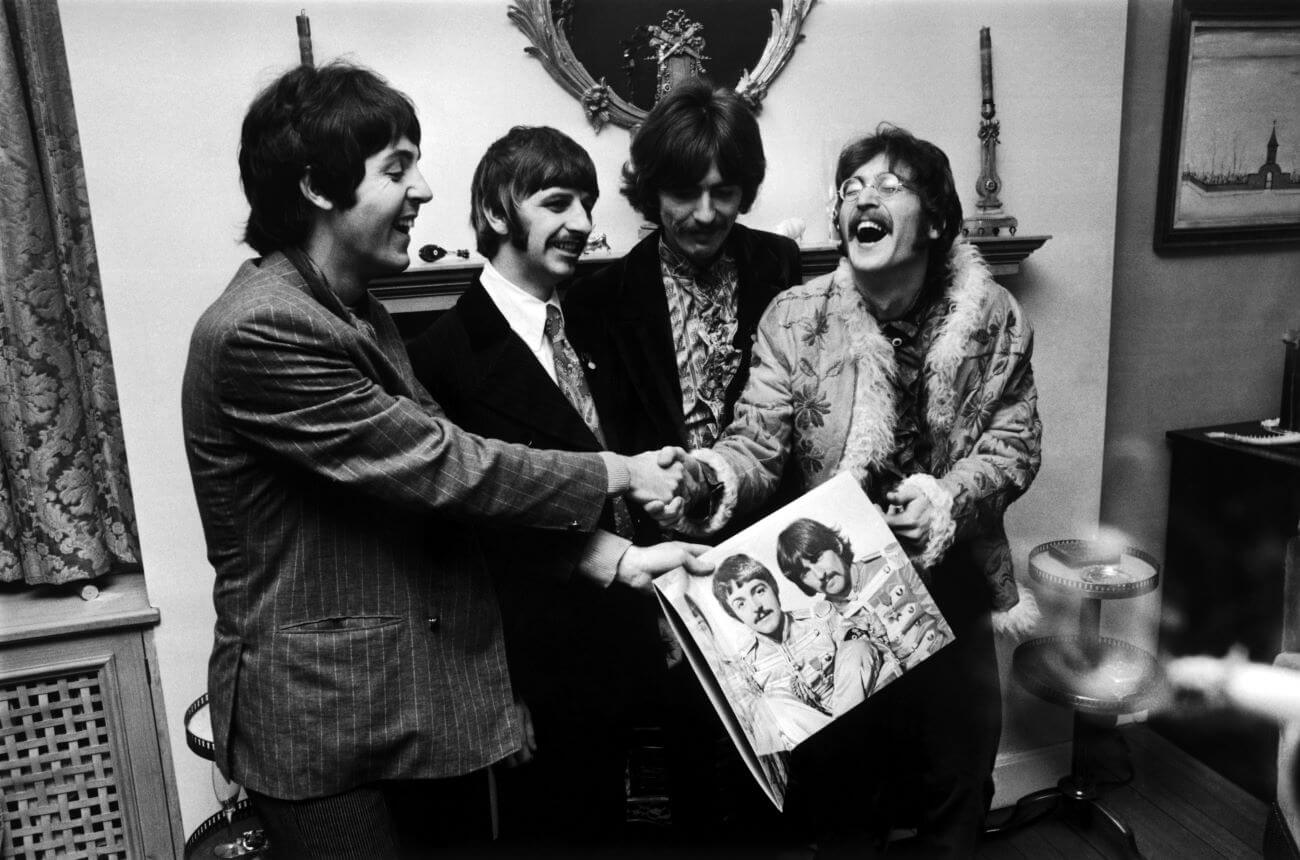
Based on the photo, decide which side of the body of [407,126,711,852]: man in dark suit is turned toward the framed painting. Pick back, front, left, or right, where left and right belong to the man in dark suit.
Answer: left

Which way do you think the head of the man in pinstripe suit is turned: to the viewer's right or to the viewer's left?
to the viewer's right

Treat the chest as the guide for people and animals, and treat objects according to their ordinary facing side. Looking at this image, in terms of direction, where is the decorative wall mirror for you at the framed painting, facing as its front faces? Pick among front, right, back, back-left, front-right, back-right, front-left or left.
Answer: front-right

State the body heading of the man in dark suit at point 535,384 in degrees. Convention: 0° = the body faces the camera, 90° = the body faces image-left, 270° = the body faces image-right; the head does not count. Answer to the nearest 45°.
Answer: approximately 315°

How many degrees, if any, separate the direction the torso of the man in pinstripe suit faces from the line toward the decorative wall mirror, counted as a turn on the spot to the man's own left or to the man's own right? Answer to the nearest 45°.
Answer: approximately 45° to the man's own left

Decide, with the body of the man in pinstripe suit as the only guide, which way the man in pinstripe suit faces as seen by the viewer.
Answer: to the viewer's right

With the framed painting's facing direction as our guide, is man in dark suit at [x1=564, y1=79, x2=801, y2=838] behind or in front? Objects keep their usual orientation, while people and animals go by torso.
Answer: in front
